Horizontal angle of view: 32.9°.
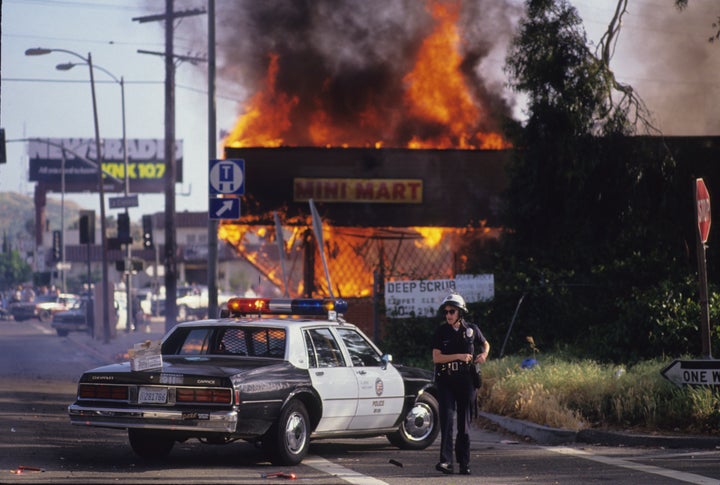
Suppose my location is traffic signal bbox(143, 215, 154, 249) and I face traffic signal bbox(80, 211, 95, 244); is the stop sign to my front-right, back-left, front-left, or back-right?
back-left

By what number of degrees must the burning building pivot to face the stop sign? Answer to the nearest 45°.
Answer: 0° — it already faces it

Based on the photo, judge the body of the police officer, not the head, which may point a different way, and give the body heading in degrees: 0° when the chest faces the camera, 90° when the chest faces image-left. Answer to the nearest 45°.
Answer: approximately 45°

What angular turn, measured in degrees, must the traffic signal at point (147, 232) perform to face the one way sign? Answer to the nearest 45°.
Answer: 0° — it already faces it

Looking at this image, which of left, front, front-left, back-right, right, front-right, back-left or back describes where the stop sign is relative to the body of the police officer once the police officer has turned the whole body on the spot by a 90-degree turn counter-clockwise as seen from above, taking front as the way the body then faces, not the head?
left

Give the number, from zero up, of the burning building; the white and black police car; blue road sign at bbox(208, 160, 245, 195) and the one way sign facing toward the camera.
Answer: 3

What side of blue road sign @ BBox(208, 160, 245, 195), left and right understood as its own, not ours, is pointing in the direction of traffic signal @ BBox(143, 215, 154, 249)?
back

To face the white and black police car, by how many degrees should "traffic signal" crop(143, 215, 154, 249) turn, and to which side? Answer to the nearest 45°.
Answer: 0° — it already faces it

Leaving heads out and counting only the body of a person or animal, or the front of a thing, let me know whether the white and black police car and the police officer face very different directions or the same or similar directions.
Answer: very different directions
